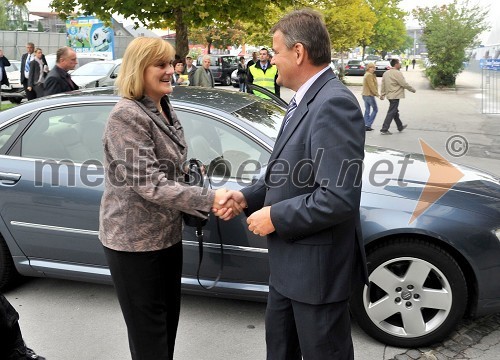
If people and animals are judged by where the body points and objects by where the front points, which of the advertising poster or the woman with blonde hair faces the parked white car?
the advertising poster

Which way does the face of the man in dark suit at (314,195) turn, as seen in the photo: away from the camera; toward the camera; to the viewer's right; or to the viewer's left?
to the viewer's left

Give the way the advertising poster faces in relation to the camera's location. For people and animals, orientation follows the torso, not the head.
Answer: facing the viewer

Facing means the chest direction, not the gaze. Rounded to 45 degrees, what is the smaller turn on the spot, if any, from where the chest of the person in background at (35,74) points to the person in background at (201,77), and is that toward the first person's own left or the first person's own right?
0° — they already face them

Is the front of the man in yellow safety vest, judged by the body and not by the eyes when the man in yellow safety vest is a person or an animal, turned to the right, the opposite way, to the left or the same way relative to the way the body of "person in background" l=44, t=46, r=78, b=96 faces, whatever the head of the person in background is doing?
to the right

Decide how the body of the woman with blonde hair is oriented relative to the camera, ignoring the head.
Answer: to the viewer's right

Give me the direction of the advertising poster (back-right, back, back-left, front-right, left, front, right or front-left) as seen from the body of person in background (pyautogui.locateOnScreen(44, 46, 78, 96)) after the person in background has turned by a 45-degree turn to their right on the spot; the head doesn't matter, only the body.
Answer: back-left

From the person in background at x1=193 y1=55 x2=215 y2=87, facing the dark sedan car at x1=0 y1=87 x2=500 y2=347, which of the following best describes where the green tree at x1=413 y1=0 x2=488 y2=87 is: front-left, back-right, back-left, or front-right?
back-left

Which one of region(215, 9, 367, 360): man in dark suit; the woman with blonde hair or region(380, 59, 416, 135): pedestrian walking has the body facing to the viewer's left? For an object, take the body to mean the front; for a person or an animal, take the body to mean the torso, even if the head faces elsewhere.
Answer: the man in dark suit

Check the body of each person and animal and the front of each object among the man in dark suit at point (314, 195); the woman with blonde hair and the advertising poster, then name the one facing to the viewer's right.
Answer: the woman with blonde hair
